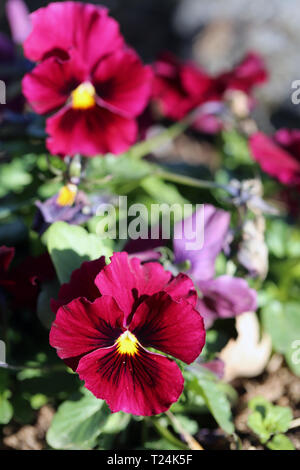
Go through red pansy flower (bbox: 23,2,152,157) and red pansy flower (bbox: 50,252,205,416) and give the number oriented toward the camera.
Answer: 2

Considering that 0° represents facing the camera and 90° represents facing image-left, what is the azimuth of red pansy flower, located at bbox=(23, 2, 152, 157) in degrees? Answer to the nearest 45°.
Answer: approximately 0°
